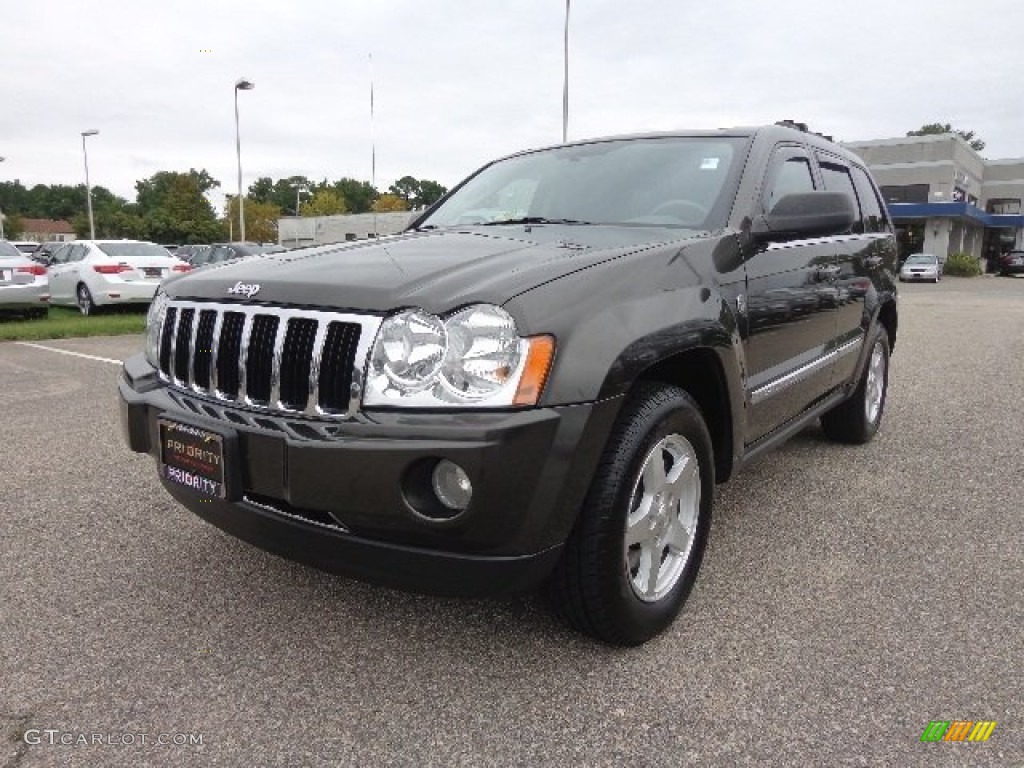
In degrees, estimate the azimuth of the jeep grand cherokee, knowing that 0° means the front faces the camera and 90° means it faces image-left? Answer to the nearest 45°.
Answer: approximately 45°

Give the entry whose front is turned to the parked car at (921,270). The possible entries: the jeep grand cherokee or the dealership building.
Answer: the dealership building

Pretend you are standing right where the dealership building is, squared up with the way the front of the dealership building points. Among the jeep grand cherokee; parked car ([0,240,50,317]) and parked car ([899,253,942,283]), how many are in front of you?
3

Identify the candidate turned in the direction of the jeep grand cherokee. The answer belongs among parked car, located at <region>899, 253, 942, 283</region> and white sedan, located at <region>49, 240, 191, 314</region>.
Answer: the parked car

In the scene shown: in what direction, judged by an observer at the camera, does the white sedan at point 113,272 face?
facing away from the viewer and to the left of the viewer

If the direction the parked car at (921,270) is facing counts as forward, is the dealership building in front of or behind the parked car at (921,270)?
behind

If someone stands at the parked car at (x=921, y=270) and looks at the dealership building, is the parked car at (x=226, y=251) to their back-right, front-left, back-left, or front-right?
back-left

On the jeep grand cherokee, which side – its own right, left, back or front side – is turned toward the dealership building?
back

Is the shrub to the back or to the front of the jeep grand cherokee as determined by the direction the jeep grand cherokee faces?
to the back
